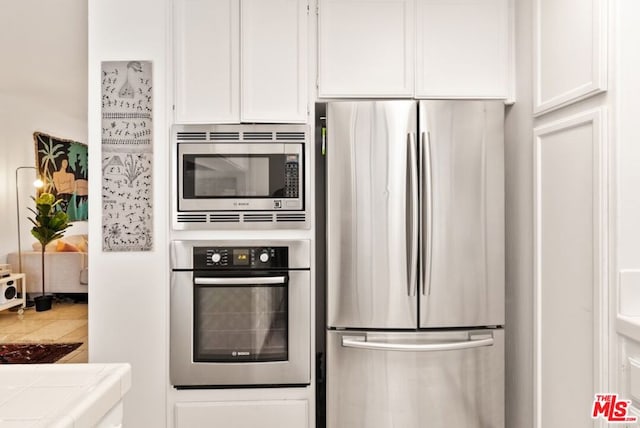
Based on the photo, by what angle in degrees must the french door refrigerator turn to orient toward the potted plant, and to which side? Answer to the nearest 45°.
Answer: approximately 135° to its right

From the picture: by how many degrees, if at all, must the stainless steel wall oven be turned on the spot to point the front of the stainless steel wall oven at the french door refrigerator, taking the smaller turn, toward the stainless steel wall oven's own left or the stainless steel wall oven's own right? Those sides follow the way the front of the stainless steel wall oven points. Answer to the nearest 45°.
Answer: approximately 90° to the stainless steel wall oven's own left

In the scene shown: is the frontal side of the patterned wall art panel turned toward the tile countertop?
yes

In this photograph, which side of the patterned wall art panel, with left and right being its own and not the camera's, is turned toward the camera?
front

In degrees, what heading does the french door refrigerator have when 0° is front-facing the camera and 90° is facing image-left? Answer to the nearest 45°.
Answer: approximately 0°

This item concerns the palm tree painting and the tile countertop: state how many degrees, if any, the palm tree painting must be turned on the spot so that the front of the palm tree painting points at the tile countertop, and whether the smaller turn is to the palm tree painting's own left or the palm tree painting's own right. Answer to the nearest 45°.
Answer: approximately 45° to the palm tree painting's own right

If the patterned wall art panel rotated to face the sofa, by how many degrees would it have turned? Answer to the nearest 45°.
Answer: approximately 180°

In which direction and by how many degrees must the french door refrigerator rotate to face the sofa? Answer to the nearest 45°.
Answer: approximately 135° to its right
